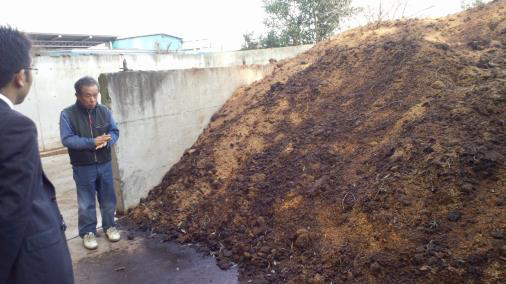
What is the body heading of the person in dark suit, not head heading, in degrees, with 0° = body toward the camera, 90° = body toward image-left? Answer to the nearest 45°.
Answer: approximately 225°

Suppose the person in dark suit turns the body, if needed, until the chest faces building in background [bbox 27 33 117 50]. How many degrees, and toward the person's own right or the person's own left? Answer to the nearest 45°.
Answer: approximately 45° to the person's own left

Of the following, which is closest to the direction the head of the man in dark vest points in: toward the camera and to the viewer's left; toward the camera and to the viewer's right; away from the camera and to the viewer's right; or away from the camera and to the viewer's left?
toward the camera and to the viewer's right

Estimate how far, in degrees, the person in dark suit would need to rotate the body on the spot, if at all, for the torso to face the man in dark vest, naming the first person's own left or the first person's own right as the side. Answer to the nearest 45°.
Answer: approximately 45° to the first person's own left

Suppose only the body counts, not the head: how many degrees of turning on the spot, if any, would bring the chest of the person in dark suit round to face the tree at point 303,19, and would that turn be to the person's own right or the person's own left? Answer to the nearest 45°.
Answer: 0° — they already face it

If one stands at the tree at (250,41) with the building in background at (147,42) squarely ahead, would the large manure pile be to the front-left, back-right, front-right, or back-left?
back-left

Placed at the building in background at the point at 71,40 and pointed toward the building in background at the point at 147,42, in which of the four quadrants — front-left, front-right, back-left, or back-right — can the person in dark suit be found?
back-right
